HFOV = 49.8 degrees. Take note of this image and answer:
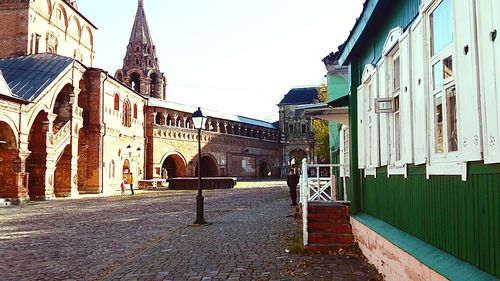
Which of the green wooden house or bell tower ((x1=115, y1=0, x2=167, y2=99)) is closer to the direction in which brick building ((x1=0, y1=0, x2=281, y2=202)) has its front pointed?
the green wooden house

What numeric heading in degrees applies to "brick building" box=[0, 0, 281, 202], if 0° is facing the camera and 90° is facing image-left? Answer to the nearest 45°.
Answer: approximately 315°

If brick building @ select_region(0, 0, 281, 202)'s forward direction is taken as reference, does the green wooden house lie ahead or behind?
ahead
